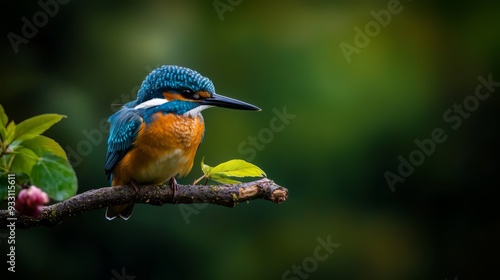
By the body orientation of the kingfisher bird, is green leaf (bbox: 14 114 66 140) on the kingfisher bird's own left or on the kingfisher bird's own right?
on the kingfisher bird's own right

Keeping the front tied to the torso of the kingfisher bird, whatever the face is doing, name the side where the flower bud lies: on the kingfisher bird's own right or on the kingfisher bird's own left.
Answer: on the kingfisher bird's own right

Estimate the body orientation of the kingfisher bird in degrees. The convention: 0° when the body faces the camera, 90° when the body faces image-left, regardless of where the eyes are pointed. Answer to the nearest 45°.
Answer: approximately 315°
